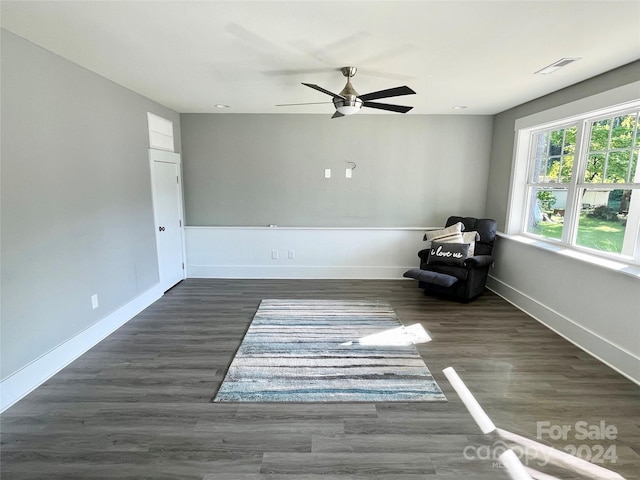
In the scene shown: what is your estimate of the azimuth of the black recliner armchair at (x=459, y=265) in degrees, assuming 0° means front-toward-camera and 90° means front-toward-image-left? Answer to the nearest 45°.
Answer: approximately 45°

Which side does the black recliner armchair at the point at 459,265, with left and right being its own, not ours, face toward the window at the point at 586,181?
left

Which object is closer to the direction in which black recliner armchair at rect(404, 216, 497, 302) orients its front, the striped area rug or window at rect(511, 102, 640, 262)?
the striped area rug

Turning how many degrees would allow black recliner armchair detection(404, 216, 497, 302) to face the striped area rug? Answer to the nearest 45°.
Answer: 0° — it already faces it
